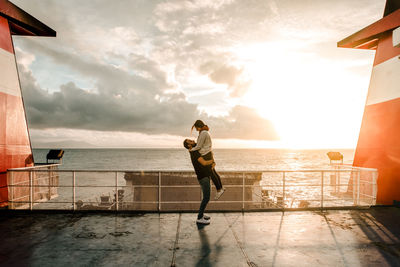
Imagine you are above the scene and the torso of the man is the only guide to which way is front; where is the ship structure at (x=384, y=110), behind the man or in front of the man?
in front

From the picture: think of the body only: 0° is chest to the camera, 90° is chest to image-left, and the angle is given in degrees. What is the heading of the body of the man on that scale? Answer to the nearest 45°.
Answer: approximately 270°

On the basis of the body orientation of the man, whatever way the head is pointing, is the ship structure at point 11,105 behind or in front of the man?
behind
